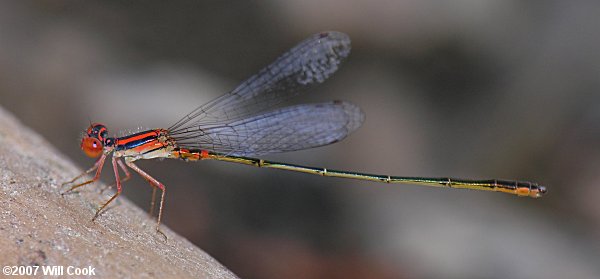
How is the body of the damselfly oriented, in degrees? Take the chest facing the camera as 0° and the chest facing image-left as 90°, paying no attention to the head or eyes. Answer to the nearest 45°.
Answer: approximately 90°
